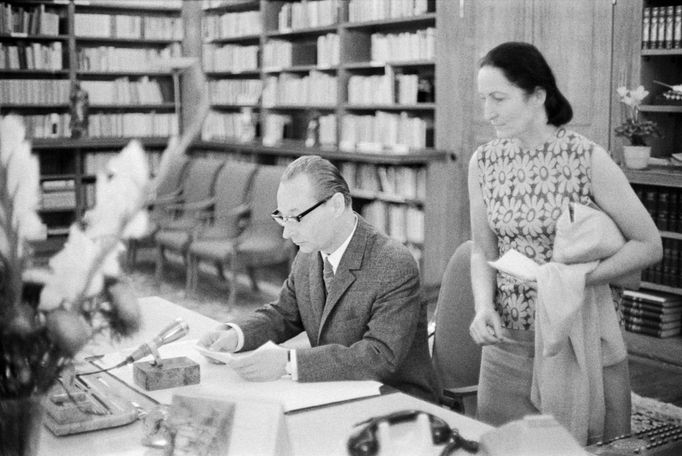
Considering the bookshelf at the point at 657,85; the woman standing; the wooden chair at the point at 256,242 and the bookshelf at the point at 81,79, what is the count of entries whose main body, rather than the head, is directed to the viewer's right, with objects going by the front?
0

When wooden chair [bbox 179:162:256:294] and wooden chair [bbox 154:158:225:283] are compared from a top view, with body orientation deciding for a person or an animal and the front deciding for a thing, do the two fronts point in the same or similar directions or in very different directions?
same or similar directions

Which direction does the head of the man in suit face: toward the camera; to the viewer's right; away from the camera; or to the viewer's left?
to the viewer's left

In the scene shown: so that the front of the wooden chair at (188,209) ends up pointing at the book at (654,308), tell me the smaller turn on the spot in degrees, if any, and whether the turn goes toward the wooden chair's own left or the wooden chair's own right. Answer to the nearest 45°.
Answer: approximately 90° to the wooden chair's own left

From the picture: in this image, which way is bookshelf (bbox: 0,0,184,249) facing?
toward the camera

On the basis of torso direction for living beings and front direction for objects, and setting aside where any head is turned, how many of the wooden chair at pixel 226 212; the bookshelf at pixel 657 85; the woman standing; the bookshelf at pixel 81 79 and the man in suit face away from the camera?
0

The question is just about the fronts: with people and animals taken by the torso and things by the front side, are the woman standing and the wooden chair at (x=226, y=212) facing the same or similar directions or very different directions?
same or similar directions

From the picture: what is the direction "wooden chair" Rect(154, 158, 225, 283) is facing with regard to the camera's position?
facing the viewer and to the left of the viewer

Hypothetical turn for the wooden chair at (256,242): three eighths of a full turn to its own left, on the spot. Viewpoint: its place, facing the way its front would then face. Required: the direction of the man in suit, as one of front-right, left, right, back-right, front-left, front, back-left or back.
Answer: right

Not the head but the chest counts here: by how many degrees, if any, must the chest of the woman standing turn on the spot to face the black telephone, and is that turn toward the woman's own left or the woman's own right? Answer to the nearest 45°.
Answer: approximately 45° to the woman's own left

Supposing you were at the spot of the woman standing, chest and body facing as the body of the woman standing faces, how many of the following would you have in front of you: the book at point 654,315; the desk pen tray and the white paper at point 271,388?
2

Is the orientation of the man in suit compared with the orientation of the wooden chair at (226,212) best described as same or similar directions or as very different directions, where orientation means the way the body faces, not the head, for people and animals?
same or similar directions

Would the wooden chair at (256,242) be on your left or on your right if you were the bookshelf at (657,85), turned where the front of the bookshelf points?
on your right

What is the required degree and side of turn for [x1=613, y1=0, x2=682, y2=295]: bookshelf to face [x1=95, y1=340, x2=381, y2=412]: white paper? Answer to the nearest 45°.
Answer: approximately 45° to its left

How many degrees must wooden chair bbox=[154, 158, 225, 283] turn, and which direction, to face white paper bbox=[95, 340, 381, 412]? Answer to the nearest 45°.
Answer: approximately 45° to its left
